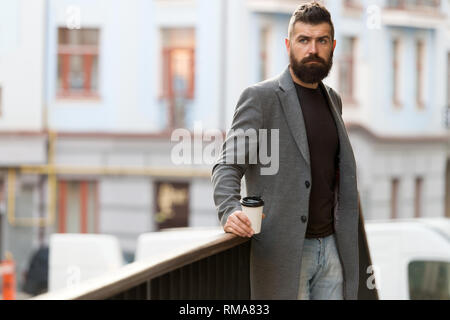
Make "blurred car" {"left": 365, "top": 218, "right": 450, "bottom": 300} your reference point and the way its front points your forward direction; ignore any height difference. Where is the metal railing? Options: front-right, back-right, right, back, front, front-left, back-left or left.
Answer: right

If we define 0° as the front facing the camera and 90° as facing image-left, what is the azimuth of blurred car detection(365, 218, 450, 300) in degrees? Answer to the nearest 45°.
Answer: approximately 270°
